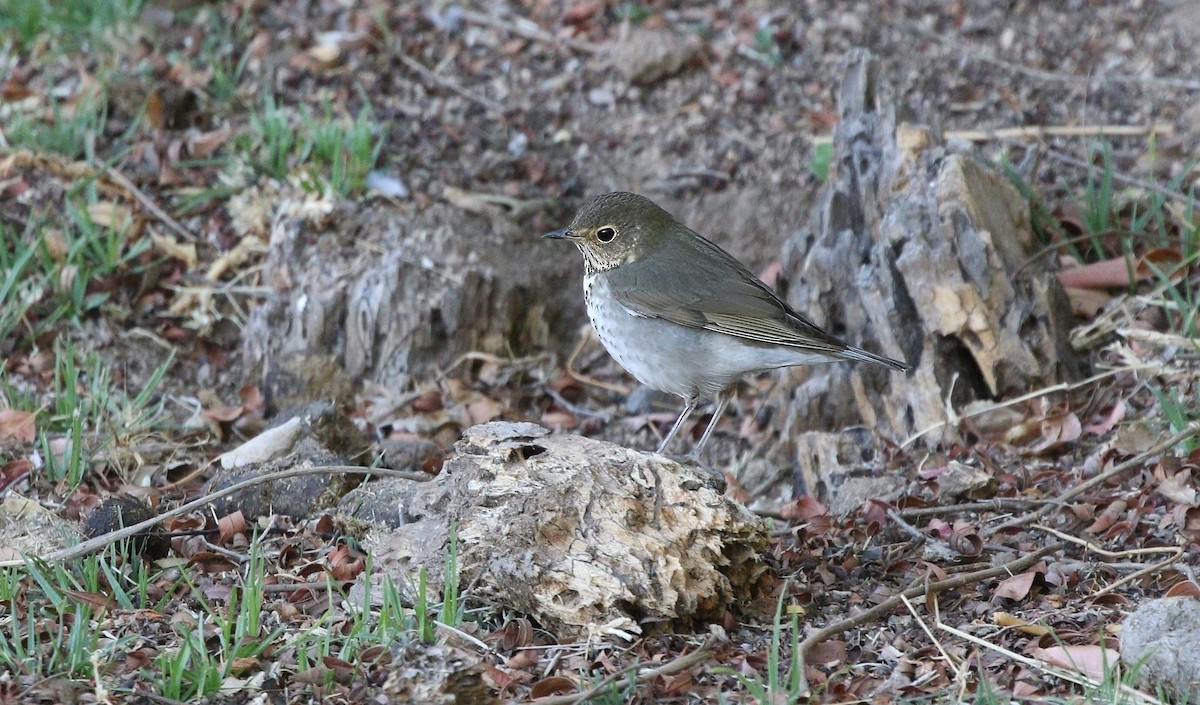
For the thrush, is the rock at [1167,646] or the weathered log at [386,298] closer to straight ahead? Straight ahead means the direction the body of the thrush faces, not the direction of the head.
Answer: the weathered log

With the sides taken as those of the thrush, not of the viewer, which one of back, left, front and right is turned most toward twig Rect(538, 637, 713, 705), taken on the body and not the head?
left

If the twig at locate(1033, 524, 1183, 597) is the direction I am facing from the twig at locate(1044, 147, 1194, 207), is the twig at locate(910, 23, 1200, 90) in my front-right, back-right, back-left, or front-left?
back-right

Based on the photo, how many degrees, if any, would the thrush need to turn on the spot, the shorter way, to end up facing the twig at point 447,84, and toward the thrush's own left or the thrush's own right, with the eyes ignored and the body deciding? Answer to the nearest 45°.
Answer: approximately 45° to the thrush's own right

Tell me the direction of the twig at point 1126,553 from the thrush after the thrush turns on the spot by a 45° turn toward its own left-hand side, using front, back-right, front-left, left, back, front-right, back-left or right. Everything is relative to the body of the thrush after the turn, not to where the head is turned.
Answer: left

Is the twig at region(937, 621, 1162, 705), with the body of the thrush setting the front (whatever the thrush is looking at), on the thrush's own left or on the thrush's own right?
on the thrush's own left

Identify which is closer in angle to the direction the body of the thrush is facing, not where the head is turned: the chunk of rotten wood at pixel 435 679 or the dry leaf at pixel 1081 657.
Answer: the chunk of rotten wood

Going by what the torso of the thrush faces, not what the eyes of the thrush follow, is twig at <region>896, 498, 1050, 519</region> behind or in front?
behind

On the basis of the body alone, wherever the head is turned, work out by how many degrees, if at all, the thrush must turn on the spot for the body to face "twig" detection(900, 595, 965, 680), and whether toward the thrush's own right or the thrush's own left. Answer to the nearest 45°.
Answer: approximately 135° to the thrush's own left

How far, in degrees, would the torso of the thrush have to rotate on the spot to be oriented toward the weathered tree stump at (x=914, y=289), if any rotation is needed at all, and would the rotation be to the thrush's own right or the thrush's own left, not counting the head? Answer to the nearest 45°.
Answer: approximately 135° to the thrush's own right

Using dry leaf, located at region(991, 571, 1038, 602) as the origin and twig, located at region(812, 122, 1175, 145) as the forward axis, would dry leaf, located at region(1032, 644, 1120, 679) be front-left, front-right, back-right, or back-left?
back-right

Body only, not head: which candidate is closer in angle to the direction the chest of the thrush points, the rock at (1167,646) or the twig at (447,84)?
the twig

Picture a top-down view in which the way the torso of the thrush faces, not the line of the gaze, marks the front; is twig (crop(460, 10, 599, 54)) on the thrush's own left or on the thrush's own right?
on the thrush's own right

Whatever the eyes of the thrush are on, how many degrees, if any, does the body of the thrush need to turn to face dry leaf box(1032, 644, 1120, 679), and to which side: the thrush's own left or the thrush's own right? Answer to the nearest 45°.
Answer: approximately 135° to the thrush's own left

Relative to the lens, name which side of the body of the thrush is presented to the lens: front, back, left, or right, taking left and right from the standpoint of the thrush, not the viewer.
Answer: left

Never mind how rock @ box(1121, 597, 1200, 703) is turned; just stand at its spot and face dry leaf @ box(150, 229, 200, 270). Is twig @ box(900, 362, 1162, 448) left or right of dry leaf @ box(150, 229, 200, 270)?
right

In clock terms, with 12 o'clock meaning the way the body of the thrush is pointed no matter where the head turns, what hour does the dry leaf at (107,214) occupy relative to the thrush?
The dry leaf is roughly at 1 o'clock from the thrush.
